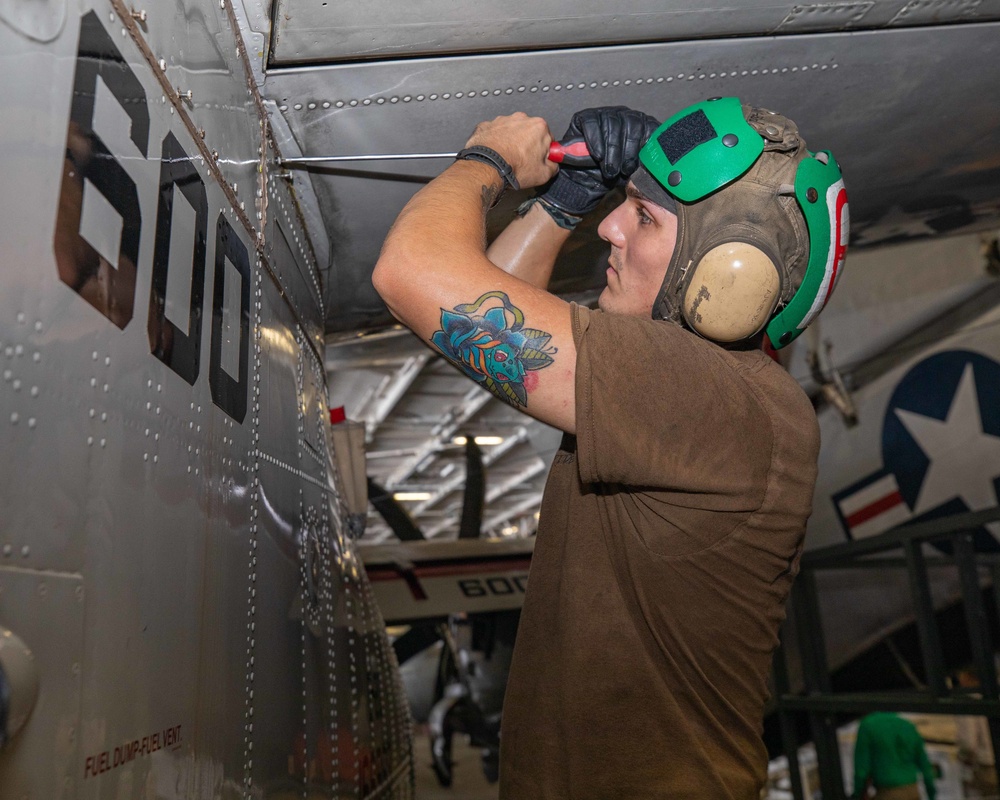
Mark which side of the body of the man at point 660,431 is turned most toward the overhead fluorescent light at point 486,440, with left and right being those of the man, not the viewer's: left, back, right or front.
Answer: right

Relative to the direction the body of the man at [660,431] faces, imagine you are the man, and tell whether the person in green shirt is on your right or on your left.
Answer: on your right

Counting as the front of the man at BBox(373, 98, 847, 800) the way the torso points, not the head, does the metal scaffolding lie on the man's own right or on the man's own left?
on the man's own right

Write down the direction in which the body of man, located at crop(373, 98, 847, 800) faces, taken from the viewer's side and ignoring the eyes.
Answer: to the viewer's left

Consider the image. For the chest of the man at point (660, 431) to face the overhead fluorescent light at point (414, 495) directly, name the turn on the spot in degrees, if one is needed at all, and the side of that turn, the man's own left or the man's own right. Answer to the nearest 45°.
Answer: approximately 90° to the man's own right

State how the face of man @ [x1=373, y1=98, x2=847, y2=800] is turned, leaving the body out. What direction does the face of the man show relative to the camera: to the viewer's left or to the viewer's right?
to the viewer's left
